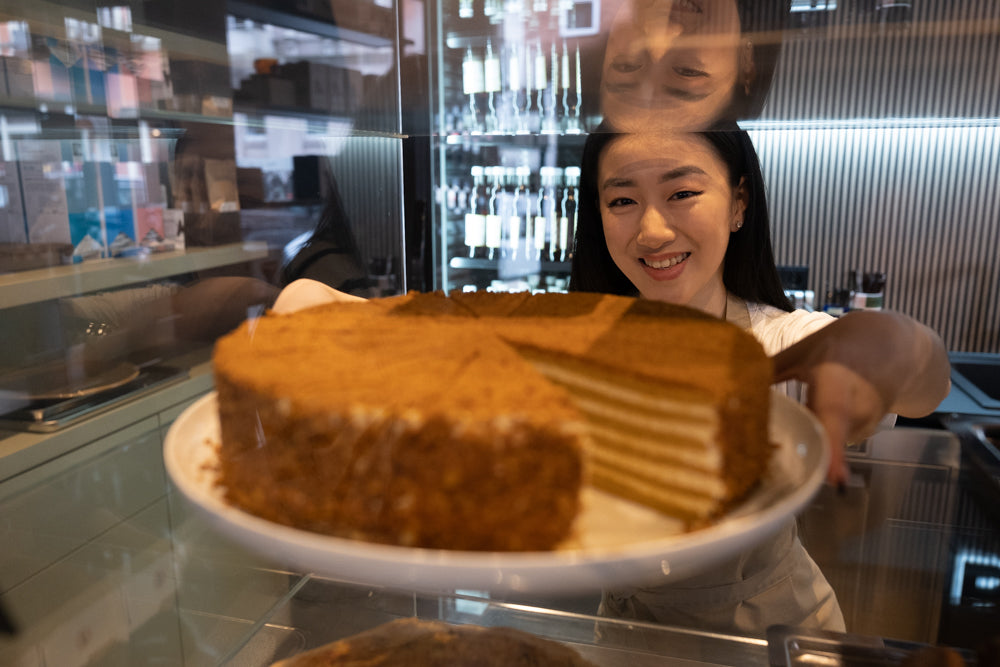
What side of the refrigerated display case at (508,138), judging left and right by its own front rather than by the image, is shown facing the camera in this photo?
front

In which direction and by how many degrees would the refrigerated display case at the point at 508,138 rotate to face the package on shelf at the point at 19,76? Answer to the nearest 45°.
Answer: approximately 90° to its right

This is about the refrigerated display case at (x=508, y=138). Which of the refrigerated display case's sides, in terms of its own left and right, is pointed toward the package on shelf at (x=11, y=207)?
right

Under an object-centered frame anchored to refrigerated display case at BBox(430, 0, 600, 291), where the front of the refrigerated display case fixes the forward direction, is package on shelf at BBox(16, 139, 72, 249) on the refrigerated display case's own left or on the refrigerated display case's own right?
on the refrigerated display case's own right

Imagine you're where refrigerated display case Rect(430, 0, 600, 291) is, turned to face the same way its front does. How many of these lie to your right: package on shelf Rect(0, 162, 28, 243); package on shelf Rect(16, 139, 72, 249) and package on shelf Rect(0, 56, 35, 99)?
3

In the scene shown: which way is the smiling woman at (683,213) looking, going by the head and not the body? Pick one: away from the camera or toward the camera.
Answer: toward the camera
